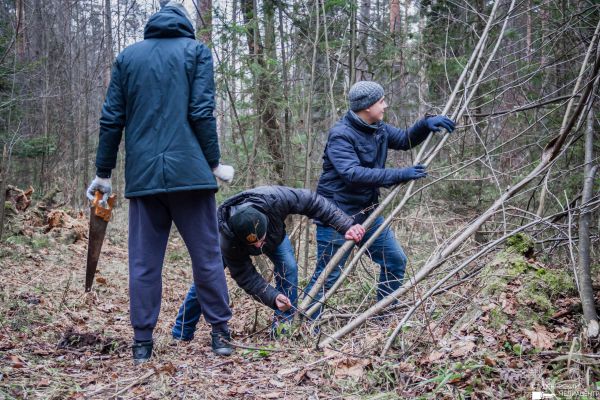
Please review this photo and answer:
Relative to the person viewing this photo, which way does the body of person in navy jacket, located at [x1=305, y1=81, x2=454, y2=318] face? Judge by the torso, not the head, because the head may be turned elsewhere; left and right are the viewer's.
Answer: facing to the right of the viewer

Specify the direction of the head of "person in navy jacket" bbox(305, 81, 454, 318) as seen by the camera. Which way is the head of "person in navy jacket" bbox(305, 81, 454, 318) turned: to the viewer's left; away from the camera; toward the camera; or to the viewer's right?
to the viewer's right

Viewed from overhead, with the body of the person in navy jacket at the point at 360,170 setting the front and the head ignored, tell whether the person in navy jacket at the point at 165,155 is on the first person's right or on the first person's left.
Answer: on the first person's right

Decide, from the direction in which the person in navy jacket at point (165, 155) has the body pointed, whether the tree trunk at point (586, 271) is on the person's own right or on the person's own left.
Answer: on the person's own right

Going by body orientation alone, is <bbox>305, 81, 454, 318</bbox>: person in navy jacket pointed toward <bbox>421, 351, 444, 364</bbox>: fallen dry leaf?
no

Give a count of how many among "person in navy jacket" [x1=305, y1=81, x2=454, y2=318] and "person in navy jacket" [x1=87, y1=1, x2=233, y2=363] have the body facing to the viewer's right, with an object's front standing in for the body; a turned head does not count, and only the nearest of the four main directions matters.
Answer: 1

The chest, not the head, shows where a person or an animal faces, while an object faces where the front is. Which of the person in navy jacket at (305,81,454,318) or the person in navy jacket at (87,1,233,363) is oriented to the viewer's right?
the person in navy jacket at (305,81,454,318)

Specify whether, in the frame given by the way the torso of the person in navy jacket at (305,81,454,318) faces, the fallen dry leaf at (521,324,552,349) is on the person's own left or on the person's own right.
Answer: on the person's own right

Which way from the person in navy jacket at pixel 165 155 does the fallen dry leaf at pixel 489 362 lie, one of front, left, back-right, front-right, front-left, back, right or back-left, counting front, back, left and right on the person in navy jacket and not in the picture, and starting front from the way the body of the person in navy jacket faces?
back-right

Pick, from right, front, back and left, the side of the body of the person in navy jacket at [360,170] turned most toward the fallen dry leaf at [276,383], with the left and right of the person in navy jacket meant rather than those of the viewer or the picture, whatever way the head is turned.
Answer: right

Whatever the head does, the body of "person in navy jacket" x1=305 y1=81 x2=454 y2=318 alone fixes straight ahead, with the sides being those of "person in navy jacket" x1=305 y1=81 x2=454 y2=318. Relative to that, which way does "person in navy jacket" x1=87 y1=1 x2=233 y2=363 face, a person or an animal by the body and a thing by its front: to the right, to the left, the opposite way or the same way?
to the left

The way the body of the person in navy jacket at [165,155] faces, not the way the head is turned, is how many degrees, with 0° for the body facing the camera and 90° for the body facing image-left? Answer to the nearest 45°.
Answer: approximately 180°

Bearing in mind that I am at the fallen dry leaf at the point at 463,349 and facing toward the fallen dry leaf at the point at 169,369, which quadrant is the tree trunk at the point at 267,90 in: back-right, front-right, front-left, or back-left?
front-right

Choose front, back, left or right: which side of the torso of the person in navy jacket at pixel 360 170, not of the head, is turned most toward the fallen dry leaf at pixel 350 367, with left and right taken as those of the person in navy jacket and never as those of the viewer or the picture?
right
